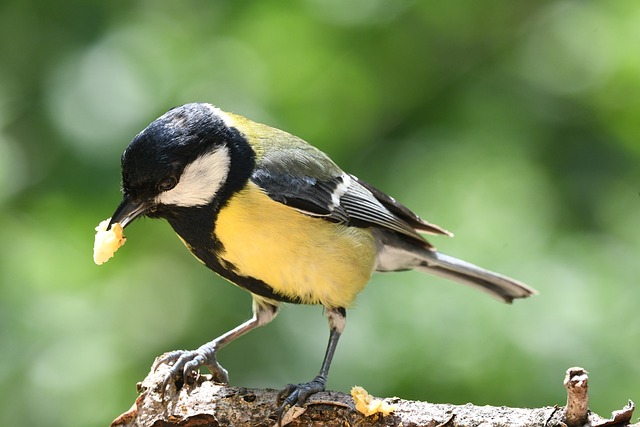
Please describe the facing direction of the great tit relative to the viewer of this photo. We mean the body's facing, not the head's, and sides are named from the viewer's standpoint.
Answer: facing to the left of the viewer
